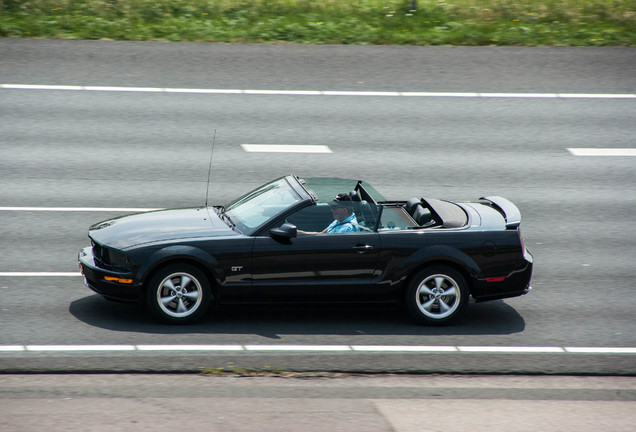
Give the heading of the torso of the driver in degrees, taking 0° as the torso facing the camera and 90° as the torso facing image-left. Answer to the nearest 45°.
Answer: approximately 90°

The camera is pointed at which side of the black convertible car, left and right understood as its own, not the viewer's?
left
